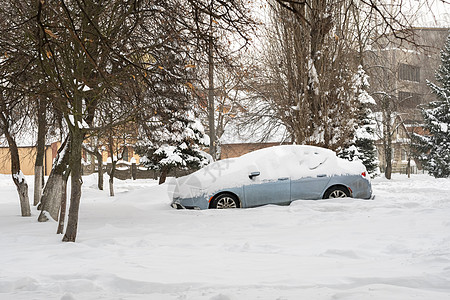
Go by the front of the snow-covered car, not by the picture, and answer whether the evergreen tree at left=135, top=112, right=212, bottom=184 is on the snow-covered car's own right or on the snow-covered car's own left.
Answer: on the snow-covered car's own right

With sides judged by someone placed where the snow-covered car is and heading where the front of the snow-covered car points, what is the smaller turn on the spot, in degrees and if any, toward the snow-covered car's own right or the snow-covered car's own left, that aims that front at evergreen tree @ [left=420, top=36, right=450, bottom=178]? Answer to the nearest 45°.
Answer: approximately 135° to the snow-covered car's own right

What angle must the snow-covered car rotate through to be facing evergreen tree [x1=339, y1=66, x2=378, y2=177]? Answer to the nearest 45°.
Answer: approximately 90° to its right

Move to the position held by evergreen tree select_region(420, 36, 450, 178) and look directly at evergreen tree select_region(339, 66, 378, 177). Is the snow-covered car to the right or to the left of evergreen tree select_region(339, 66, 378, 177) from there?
left

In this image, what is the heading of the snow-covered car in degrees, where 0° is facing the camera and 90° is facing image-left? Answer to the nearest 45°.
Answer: approximately 90°
